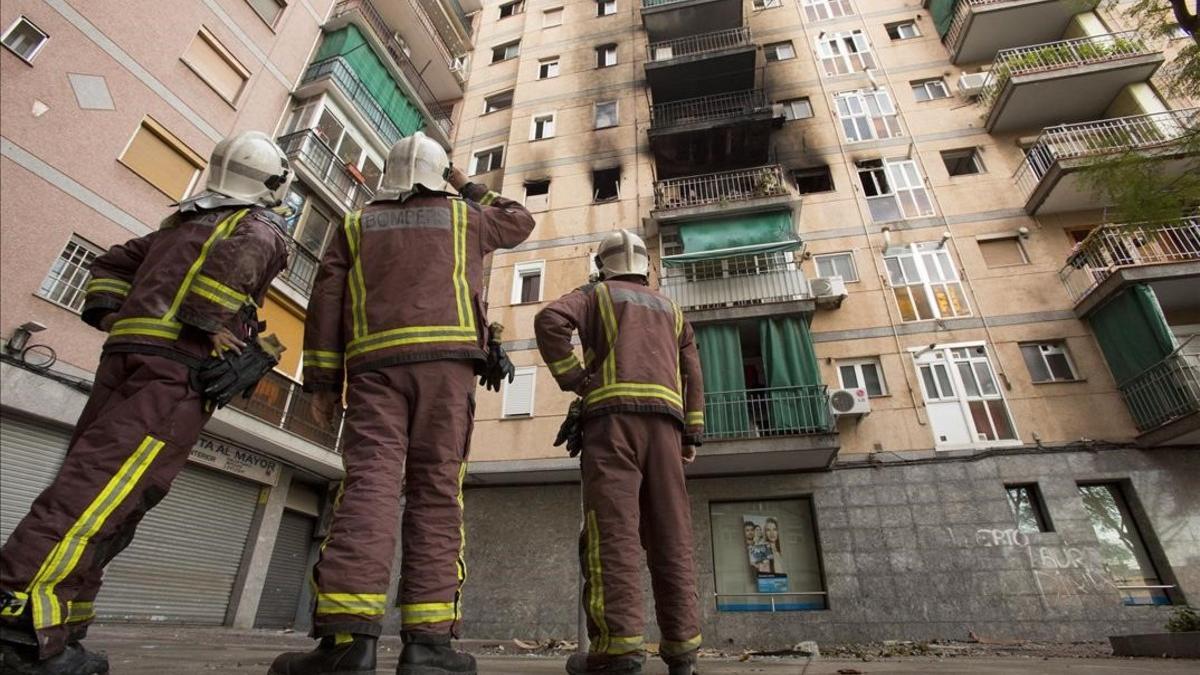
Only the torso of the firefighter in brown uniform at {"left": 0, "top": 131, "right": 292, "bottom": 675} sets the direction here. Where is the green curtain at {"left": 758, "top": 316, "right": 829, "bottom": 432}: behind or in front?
in front

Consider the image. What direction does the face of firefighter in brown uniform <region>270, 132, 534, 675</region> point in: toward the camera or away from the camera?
away from the camera

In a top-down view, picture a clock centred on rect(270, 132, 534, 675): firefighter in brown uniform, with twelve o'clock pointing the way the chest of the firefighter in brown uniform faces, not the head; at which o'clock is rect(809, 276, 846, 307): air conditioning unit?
The air conditioning unit is roughly at 2 o'clock from the firefighter in brown uniform.

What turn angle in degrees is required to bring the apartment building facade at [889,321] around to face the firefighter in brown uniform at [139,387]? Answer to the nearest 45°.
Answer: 0° — it already faces them

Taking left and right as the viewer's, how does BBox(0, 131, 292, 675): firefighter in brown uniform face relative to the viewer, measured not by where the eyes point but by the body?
facing away from the viewer and to the right of the viewer

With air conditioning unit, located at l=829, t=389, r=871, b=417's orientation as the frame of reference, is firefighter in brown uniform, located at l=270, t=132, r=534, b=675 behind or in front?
in front

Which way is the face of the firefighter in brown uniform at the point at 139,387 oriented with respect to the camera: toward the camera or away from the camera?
away from the camera

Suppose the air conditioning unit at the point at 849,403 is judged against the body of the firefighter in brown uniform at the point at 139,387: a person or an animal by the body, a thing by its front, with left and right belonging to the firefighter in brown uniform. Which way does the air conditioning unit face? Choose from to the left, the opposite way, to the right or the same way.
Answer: the opposite way

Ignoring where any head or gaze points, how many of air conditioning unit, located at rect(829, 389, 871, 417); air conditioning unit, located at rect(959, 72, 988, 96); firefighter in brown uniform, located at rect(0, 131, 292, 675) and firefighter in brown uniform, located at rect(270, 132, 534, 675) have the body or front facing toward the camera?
2

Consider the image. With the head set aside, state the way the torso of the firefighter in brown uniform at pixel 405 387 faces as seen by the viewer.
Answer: away from the camera

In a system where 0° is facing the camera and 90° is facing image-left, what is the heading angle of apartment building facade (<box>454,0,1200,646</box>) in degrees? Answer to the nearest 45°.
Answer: approximately 0°

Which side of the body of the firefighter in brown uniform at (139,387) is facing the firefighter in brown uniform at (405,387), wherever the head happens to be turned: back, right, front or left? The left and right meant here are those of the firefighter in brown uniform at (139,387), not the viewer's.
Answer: right
